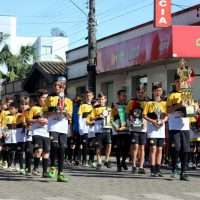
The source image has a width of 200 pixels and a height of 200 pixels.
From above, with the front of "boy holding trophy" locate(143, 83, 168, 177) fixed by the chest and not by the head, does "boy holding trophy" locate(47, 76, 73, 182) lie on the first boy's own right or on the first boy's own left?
on the first boy's own right

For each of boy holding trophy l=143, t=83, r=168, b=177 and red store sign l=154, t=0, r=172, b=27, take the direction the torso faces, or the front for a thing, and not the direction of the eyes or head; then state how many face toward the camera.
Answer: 2

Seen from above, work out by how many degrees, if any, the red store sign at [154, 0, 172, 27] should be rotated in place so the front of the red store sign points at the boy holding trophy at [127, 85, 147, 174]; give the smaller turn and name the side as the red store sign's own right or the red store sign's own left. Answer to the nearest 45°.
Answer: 0° — it already faces them

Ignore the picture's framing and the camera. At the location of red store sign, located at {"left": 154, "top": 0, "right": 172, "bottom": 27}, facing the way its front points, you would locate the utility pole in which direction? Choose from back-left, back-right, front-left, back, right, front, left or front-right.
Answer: back-right

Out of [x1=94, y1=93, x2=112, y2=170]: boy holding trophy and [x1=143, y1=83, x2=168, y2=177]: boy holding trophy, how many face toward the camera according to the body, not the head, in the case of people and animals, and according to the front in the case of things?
2

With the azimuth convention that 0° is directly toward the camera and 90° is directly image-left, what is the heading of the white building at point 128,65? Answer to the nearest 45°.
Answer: approximately 45°
